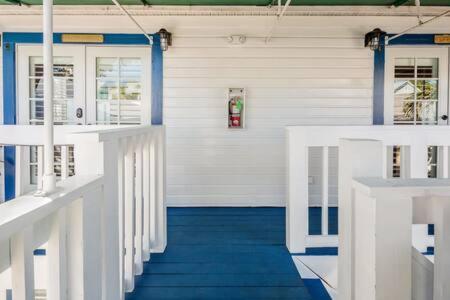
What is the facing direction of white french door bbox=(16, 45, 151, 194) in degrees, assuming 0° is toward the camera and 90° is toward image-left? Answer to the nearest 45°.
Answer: approximately 0°

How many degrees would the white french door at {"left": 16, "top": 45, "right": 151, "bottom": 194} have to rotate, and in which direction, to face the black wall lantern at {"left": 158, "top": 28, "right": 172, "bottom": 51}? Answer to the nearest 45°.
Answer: approximately 45° to its left

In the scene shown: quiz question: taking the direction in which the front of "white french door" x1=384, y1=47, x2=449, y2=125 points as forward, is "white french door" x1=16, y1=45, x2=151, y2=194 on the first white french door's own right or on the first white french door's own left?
on the first white french door's own right

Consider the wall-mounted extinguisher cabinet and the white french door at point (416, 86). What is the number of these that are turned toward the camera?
2

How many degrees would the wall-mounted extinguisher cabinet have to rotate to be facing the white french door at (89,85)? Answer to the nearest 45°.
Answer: approximately 90° to its right

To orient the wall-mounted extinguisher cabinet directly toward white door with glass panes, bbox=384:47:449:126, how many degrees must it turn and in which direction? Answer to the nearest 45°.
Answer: approximately 90° to its left

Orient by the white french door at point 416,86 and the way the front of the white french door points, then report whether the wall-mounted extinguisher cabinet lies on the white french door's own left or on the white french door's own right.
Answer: on the white french door's own right

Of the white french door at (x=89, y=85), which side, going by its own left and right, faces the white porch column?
front

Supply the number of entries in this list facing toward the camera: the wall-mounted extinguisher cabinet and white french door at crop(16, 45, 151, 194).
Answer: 2

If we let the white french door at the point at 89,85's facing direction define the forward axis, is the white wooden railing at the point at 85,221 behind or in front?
in front
